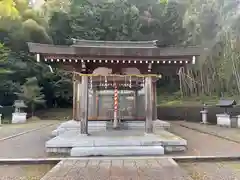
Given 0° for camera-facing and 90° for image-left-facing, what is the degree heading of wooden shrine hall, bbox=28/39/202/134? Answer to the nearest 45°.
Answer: approximately 0°

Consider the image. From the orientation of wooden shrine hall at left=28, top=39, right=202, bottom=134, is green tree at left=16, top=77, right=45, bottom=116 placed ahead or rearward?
rearward
